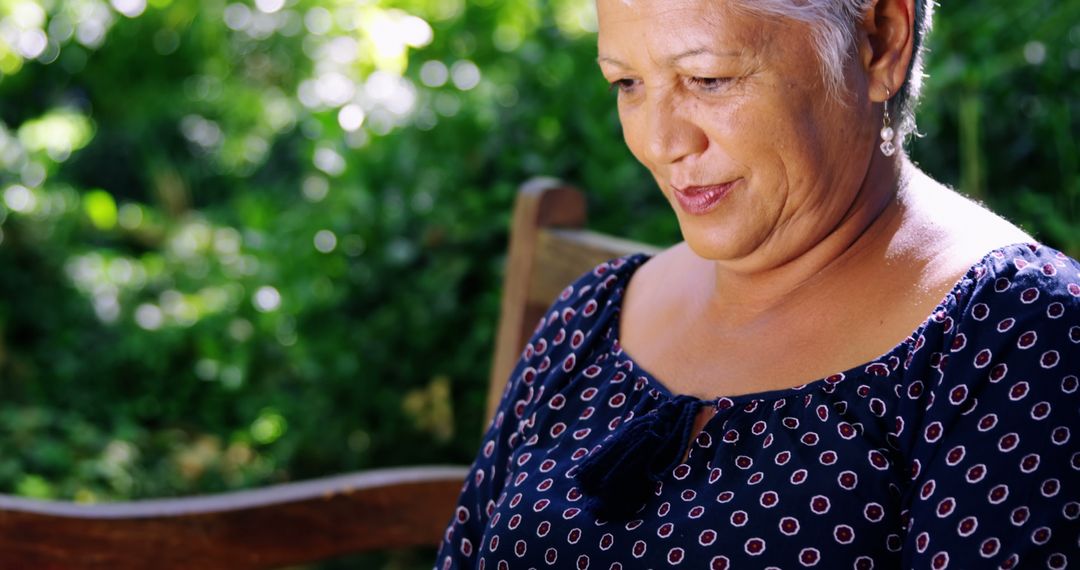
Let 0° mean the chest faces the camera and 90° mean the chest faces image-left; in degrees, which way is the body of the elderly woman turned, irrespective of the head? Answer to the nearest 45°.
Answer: approximately 45°
